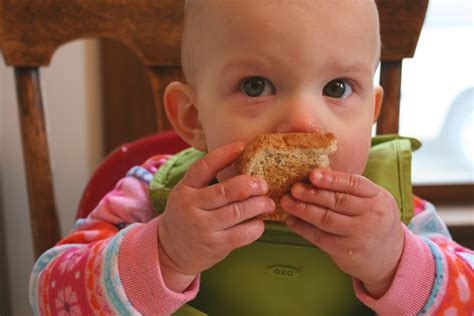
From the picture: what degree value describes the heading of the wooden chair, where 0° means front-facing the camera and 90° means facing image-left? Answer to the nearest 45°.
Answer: approximately 0°

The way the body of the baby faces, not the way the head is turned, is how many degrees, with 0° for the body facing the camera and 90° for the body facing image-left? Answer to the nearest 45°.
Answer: approximately 0°
